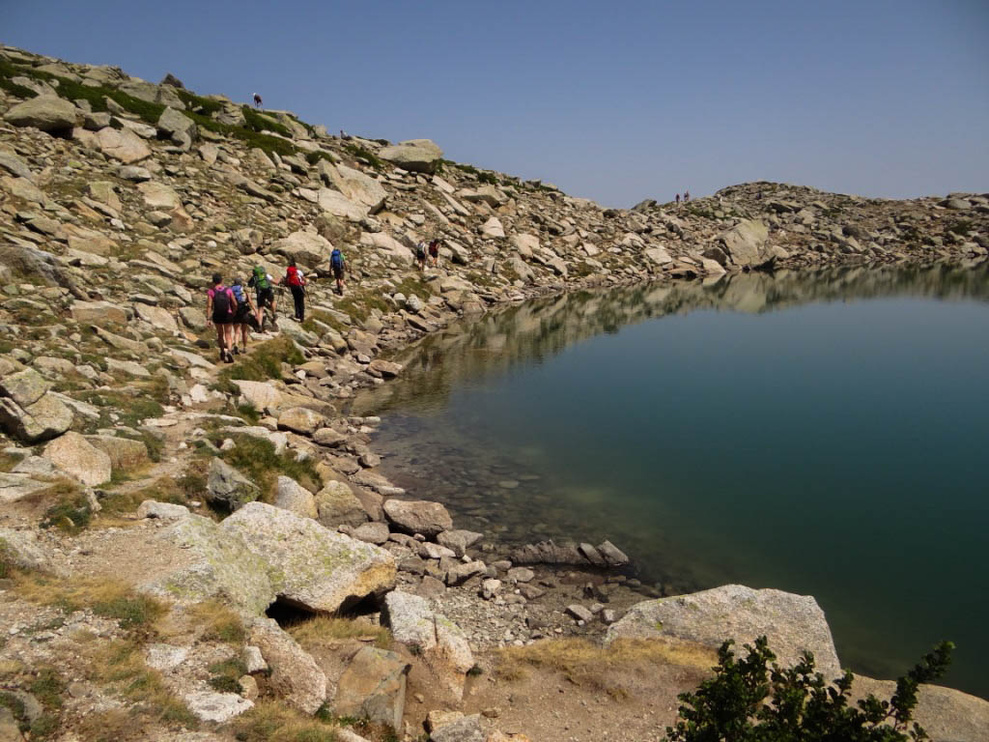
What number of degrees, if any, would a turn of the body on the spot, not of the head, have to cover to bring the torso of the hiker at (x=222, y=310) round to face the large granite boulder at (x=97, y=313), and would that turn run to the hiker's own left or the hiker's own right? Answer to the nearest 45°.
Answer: approximately 90° to the hiker's own left

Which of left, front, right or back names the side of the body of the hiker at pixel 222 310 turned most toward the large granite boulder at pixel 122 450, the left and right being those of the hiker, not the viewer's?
back

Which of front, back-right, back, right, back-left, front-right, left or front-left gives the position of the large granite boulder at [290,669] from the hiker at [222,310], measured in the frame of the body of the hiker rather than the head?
back

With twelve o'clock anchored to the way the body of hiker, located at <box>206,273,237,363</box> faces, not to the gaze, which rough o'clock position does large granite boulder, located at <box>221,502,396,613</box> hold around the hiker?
The large granite boulder is roughly at 6 o'clock from the hiker.

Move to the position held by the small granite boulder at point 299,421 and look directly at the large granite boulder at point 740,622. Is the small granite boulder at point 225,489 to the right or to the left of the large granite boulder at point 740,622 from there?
right

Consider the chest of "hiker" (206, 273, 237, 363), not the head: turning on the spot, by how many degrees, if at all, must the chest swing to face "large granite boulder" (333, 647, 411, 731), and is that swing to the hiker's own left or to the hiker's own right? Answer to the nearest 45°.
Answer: approximately 180°

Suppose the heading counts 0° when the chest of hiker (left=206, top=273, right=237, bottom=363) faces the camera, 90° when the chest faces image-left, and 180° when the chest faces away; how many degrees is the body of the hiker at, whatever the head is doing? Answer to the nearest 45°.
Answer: approximately 180°

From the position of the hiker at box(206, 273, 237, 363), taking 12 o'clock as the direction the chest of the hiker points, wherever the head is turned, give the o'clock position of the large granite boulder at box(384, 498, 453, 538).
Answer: The large granite boulder is roughly at 5 o'clock from the hiker.

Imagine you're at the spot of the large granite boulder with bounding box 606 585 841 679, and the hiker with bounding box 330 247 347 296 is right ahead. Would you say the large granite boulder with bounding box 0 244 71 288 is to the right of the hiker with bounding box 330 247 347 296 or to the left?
left

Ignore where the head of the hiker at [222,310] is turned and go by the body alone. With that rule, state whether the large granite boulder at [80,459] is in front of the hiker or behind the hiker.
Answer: behind

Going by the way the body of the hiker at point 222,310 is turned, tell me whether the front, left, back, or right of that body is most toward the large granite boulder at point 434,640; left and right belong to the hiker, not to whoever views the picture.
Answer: back
